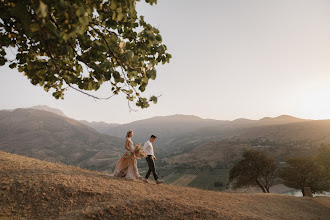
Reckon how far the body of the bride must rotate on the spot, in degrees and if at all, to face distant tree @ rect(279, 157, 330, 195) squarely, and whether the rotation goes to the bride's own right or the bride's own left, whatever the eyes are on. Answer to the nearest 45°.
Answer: approximately 45° to the bride's own left

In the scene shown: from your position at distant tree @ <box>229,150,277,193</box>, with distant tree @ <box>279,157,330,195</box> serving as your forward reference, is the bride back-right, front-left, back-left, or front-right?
back-right

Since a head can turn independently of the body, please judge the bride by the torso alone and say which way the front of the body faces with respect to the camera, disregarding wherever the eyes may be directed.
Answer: to the viewer's right

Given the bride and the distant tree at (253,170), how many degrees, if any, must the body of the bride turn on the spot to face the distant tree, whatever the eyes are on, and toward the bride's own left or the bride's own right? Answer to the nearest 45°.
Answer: approximately 45° to the bride's own left
